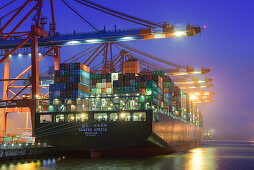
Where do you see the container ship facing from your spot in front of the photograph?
facing away from the viewer and to the right of the viewer
